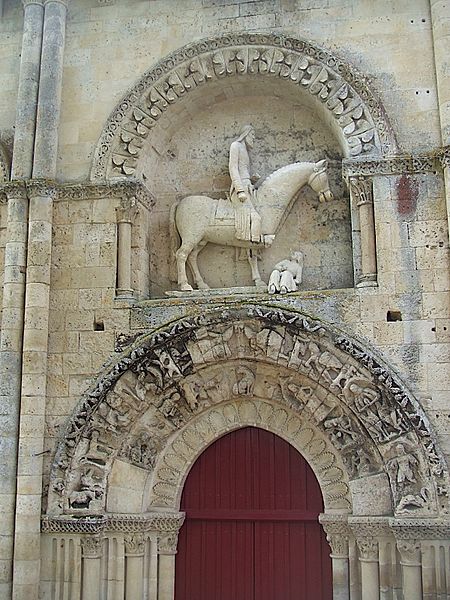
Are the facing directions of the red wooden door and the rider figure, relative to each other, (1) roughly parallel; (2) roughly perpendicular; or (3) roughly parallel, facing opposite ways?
roughly perpendicular

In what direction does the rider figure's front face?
to the viewer's right

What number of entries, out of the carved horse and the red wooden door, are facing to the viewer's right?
1

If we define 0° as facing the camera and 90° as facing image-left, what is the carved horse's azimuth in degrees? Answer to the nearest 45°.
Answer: approximately 270°

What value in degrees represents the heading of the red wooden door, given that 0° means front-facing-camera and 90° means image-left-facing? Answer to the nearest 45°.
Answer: approximately 0°

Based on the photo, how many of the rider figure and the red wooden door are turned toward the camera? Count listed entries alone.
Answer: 1
